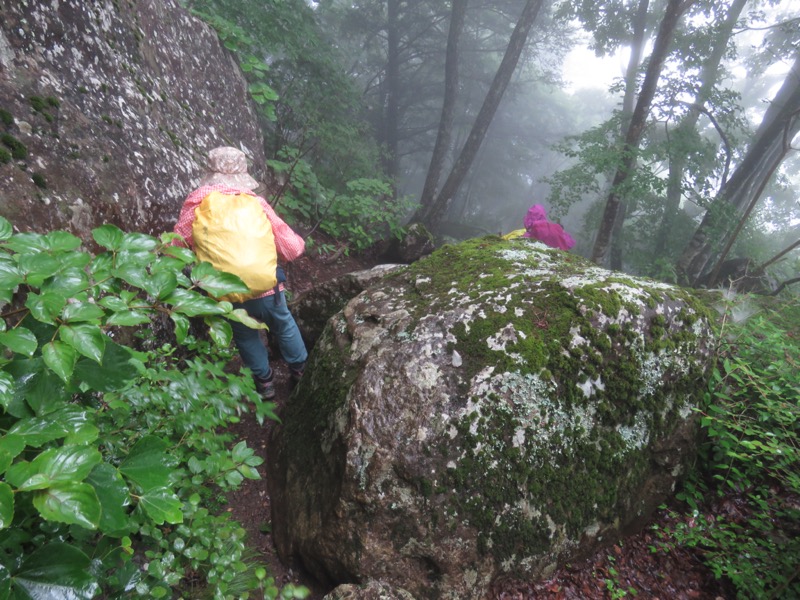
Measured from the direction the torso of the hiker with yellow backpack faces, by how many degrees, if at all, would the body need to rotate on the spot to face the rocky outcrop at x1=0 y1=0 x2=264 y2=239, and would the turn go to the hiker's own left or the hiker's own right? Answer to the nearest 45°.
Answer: approximately 45° to the hiker's own left

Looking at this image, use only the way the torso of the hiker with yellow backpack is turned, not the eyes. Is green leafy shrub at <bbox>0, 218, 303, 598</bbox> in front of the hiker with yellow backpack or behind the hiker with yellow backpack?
behind

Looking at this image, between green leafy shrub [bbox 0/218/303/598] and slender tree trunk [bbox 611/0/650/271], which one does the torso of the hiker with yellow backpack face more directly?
the slender tree trunk

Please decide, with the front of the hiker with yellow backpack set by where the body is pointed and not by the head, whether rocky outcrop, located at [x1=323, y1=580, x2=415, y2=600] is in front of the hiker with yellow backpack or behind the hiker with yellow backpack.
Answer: behind

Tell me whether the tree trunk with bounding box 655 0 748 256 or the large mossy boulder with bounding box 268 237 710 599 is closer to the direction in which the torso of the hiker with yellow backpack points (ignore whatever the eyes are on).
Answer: the tree trunk

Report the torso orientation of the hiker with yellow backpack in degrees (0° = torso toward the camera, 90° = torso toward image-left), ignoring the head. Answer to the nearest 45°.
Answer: approximately 180°
